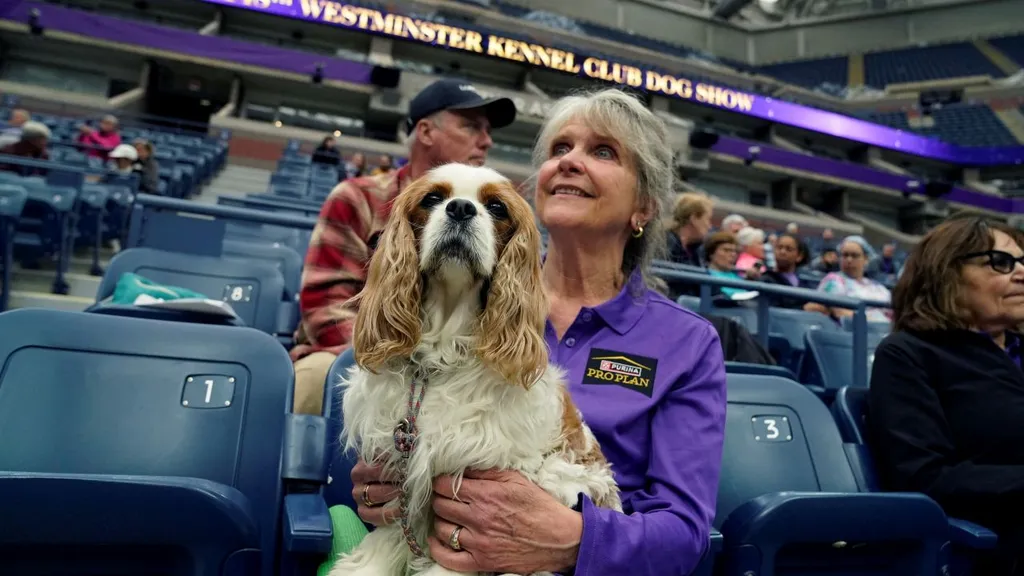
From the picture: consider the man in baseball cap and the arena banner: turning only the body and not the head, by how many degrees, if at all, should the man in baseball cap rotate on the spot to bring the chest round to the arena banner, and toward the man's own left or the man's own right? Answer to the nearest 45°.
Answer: approximately 135° to the man's own left

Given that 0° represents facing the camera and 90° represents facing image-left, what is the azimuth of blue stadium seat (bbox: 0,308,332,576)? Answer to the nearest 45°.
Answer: approximately 0°

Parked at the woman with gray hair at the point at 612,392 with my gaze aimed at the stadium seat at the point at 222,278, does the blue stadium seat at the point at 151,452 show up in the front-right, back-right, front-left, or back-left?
front-left

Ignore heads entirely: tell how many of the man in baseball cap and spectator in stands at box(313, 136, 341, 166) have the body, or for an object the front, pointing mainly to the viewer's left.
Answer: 0

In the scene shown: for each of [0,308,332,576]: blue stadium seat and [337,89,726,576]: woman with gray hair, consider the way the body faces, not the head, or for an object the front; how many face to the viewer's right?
0

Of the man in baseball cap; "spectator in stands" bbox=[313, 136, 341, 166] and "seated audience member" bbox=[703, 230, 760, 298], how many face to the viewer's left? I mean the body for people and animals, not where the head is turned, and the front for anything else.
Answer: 0

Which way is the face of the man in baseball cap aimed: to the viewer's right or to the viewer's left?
to the viewer's right

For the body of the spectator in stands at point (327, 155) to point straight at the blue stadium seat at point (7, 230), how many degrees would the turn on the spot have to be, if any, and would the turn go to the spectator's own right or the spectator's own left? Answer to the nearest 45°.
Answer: approximately 45° to the spectator's own right

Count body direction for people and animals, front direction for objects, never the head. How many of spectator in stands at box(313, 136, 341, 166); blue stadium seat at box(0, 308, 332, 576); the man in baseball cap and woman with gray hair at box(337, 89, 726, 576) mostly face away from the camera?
0

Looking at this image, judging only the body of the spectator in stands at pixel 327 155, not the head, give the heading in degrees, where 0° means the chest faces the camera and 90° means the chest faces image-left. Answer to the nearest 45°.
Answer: approximately 315°

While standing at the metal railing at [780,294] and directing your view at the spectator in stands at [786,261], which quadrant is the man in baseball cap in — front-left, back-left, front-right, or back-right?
back-left

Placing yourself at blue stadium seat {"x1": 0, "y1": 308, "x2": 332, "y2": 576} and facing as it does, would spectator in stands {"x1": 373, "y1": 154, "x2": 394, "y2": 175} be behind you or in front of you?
behind

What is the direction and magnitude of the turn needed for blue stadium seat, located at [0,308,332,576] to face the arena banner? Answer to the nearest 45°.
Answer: approximately 135° to its left

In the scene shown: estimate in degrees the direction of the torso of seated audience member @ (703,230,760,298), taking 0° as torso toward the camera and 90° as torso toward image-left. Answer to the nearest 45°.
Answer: approximately 315°

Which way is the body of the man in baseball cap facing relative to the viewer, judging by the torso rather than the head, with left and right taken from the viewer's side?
facing the viewer and to the right of the viewer
